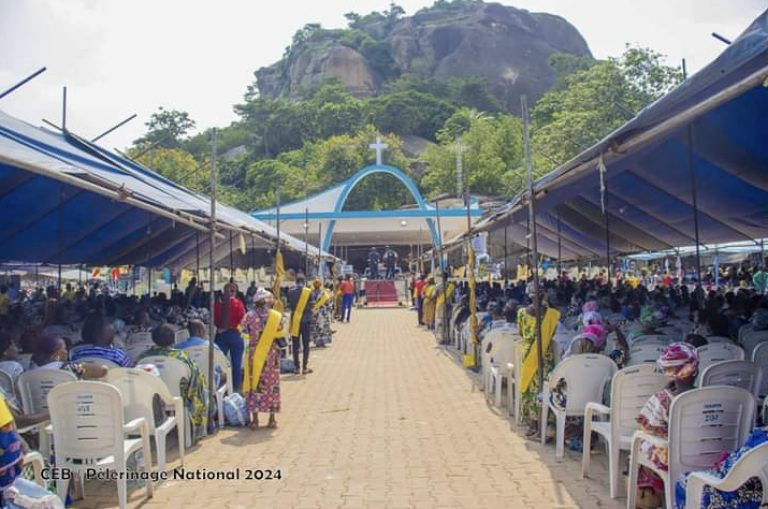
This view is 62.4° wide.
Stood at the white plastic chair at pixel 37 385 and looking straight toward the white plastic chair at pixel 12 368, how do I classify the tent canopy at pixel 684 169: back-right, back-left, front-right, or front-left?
back-right

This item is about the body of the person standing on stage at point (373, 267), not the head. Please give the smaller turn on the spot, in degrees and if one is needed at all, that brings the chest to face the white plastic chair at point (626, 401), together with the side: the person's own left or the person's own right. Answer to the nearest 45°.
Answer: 0° — they already face it

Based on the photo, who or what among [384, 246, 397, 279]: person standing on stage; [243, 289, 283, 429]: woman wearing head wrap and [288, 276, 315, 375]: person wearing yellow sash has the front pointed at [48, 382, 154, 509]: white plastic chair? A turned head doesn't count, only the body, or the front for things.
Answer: the person standing on stage

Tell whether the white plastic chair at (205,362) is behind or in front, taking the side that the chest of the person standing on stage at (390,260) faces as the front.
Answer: in front

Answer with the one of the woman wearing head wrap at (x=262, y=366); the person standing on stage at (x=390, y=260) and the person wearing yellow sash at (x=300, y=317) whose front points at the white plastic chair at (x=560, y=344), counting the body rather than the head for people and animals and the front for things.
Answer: the person standing on stage

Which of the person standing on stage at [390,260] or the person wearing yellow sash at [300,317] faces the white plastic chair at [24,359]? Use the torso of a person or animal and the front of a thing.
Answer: the person standing on stage
